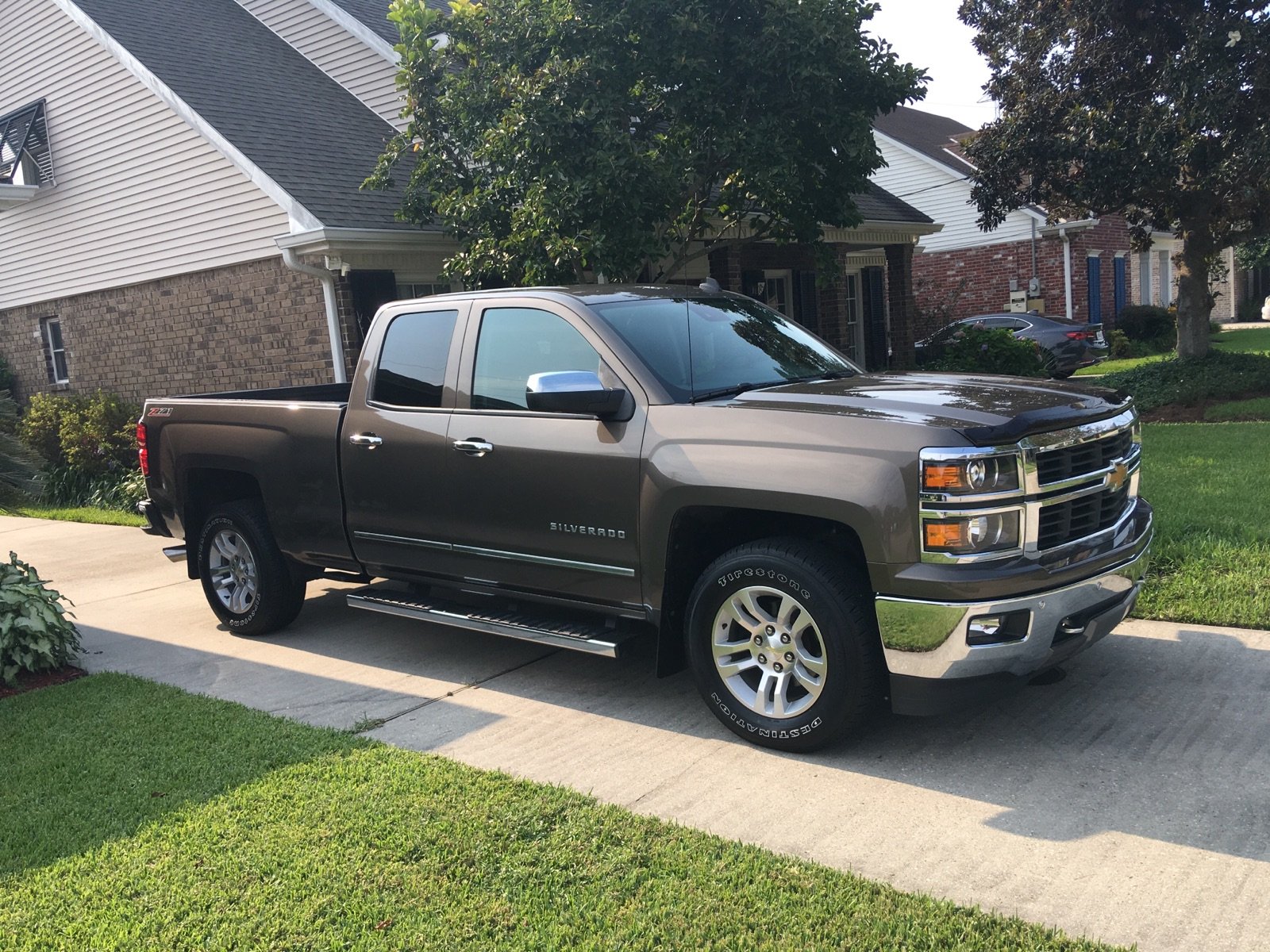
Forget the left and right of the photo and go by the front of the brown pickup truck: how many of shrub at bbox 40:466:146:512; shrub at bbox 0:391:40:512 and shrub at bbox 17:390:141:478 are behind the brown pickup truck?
3

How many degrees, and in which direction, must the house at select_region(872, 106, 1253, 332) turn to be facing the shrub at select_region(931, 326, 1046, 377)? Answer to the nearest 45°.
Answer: approximately 45° to its right

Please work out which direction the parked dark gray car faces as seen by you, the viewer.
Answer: facing away from the viewer and to the left of the viewer

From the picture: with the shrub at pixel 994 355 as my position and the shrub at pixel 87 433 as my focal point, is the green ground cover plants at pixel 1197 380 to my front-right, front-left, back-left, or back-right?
back-left

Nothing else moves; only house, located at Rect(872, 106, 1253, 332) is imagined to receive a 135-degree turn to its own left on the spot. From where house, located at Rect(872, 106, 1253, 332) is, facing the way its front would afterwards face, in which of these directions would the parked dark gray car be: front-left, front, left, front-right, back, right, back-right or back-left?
back

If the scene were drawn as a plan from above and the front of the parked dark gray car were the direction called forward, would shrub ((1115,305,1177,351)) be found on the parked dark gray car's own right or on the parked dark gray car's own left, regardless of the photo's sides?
on the parked dark gray car's own right

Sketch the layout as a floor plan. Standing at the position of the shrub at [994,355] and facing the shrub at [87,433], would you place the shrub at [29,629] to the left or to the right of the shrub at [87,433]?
left

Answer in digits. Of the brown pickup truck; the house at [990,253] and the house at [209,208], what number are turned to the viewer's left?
0

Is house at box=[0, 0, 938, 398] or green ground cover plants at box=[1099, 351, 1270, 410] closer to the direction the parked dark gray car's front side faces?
the house

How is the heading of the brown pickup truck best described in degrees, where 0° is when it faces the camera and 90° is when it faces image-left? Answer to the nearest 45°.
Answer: approximately 315°

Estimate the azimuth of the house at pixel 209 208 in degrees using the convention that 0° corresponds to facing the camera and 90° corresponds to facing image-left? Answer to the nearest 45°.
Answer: approximately 315°

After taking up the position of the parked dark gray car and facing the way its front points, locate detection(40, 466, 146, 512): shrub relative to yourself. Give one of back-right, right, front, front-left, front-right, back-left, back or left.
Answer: left

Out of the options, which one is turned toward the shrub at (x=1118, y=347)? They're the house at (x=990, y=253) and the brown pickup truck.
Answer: the house

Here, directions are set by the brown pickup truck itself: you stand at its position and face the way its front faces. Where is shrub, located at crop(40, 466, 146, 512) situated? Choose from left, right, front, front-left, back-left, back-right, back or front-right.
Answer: back

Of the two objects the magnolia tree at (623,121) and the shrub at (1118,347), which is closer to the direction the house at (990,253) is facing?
the shrub

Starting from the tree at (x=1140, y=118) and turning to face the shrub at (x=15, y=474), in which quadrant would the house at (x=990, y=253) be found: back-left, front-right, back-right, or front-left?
back-right

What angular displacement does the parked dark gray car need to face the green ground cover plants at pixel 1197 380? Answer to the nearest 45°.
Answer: approximately 135° to its left
